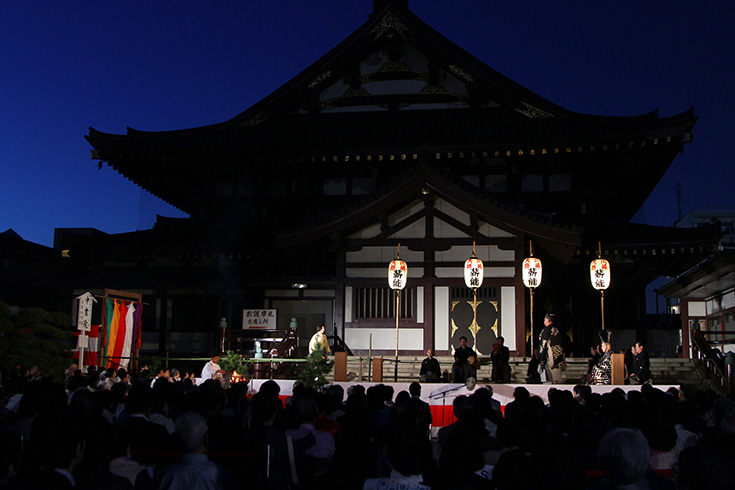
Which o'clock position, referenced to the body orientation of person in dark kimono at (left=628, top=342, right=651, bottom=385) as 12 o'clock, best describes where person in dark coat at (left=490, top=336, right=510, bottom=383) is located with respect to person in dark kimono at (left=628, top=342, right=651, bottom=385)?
person in dark coat at (left=490, top=336, right=510, bottom=383) is roughly at 2 o'clock from person in dark kimono at (left=628, top=342, right=651, bottom=385).

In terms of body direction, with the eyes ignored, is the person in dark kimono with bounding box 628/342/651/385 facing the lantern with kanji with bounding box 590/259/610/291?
no

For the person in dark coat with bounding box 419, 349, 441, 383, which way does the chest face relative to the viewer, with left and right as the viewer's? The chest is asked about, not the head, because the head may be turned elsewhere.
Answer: facing the viewer

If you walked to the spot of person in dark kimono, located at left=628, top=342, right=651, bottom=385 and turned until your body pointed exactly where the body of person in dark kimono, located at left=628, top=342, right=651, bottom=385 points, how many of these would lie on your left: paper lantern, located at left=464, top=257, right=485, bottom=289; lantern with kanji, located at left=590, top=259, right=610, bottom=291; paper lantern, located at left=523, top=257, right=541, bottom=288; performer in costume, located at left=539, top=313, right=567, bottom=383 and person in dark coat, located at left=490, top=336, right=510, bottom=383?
0

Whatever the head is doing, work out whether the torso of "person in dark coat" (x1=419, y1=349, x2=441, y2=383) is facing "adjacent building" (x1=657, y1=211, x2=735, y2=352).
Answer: no

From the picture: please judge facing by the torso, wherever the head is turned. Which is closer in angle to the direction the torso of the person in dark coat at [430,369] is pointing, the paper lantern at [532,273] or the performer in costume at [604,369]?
the performer in costume

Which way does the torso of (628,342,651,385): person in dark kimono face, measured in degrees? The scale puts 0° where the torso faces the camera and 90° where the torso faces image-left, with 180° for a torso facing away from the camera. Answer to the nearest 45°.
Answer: approximately 45°

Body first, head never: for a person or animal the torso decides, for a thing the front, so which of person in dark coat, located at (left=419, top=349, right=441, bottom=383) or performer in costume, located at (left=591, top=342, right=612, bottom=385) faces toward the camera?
the person in dark coat

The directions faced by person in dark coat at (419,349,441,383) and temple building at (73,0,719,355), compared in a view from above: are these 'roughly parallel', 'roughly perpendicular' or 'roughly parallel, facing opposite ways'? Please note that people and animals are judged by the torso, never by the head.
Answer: roughly parallel

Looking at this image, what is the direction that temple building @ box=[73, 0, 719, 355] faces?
toward the camera

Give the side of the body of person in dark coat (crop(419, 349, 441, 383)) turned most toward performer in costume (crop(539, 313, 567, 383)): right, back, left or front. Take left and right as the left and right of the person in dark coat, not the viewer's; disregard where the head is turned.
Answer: left

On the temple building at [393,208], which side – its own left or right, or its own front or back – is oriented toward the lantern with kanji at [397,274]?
front
